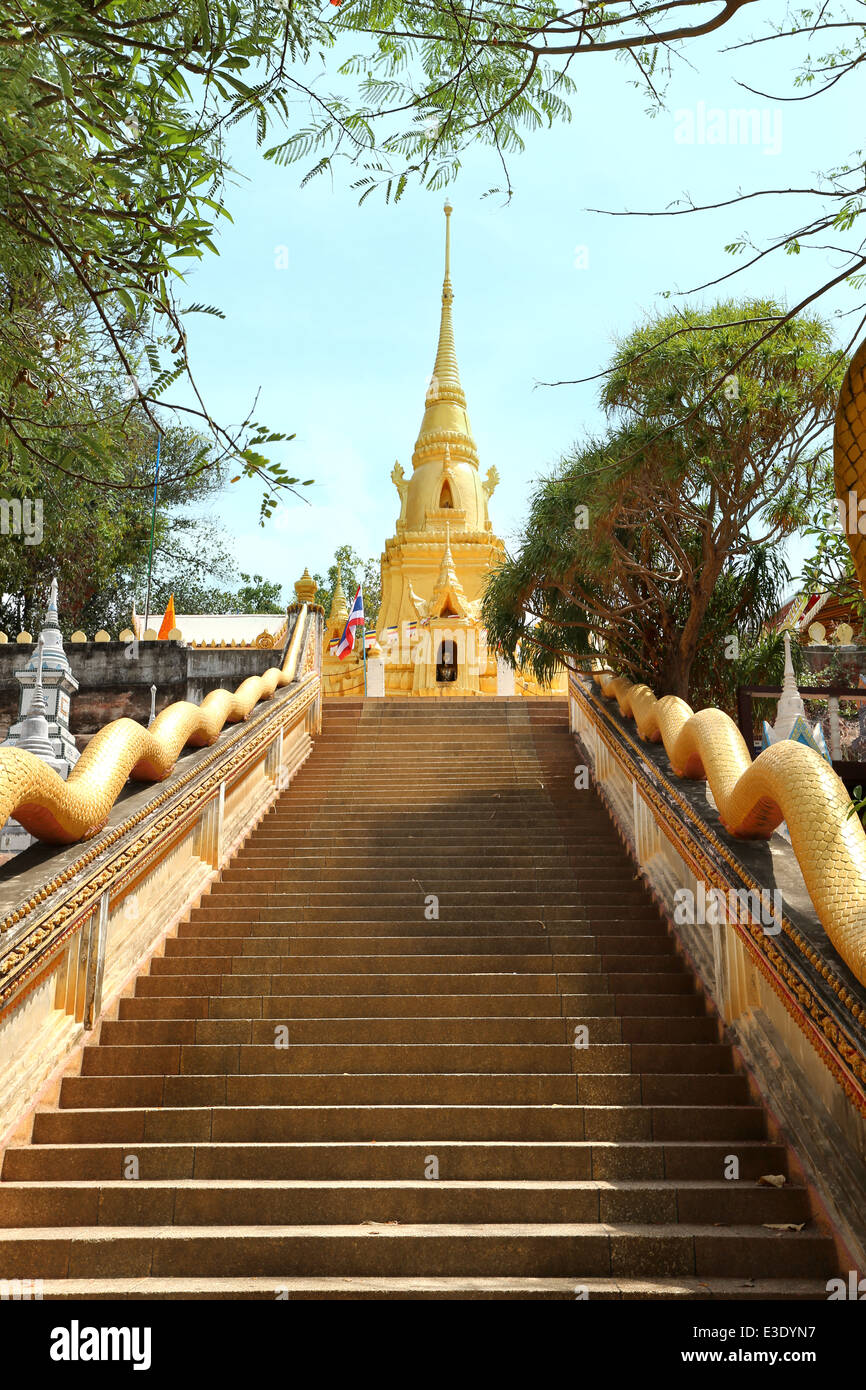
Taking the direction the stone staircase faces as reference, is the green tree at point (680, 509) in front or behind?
behind

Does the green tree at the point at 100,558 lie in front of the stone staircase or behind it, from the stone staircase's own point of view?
behind

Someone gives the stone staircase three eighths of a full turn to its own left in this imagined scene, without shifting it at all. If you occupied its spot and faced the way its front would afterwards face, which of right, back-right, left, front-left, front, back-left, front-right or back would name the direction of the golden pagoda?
front-left

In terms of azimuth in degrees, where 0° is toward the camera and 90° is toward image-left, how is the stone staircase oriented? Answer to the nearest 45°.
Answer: approximately 0°

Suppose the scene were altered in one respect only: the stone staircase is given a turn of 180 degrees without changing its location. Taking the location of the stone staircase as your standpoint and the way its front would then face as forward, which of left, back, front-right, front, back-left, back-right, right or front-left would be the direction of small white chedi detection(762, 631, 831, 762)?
front-right

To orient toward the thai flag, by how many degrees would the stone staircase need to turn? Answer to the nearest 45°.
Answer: approximately 180°
